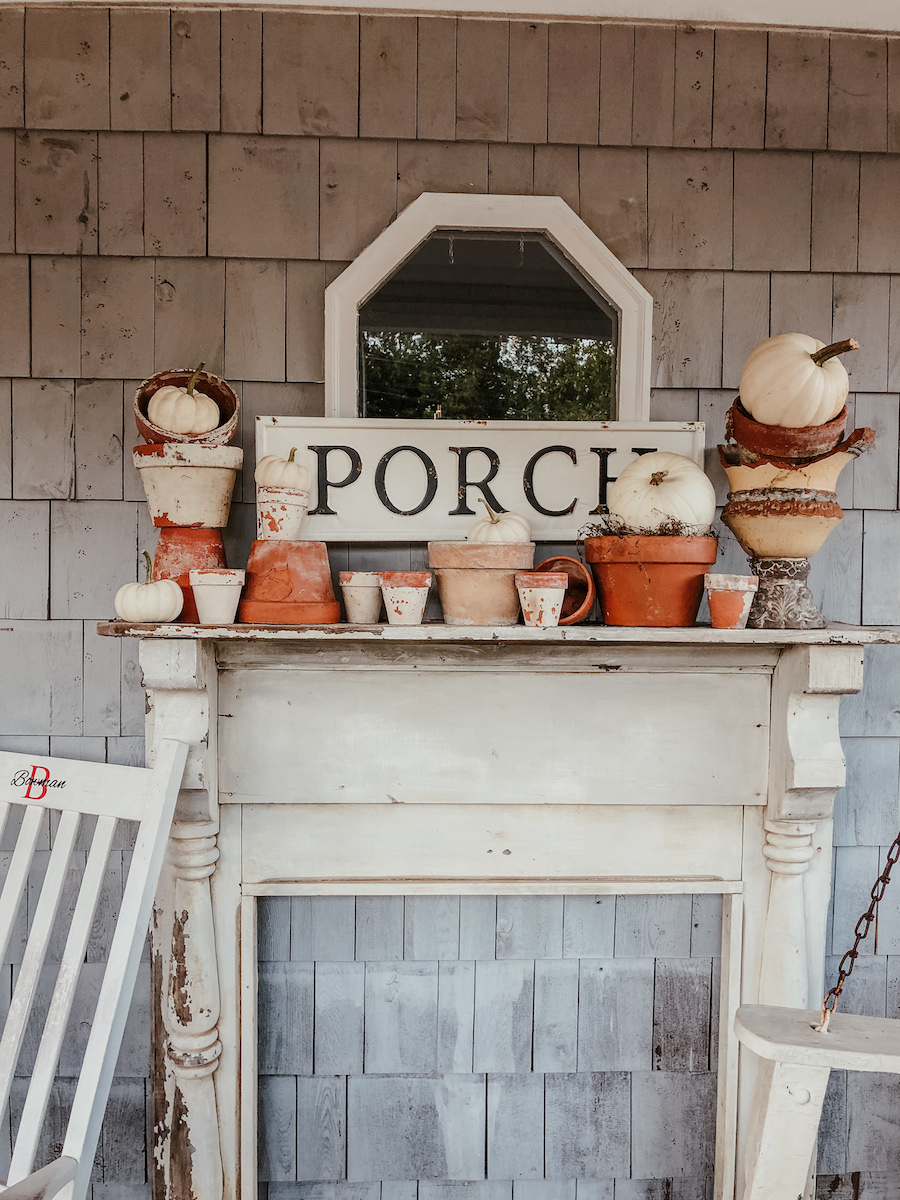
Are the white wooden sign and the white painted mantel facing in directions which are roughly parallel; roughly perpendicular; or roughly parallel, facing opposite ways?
roughly parallel

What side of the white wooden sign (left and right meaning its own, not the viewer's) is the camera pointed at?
front

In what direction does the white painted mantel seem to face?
toward the camera

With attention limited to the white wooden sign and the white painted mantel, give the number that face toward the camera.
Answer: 2
